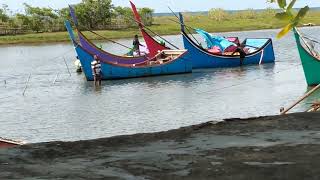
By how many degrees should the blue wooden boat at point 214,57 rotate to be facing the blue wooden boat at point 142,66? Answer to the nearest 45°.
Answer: approximately 45° to its left

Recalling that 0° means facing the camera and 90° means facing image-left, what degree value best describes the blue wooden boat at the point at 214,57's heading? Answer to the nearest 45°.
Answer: approximately 90°
